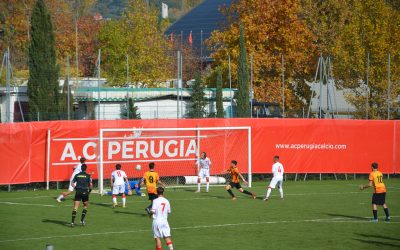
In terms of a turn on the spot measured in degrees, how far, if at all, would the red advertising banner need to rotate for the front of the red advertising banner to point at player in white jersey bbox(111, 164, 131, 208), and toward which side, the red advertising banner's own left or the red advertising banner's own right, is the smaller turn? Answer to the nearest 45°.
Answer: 0° — it already faces them

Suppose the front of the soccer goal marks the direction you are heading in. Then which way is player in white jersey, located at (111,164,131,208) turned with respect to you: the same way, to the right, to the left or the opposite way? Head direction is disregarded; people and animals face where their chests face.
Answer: the opposite way

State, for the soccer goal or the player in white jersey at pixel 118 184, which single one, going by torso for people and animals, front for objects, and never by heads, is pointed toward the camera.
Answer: the soccer goal

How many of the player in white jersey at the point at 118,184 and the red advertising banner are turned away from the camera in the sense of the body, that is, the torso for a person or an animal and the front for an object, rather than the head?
1

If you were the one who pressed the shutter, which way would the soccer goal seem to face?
facing the viewer

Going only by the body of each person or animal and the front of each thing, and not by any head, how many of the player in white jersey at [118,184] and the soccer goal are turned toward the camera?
1

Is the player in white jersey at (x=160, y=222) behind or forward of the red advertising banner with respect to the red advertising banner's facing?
forward

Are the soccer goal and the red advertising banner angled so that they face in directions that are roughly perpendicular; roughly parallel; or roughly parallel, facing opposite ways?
roughly parallel

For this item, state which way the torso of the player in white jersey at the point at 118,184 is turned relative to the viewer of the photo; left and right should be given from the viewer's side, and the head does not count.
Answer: facing away from the viewer

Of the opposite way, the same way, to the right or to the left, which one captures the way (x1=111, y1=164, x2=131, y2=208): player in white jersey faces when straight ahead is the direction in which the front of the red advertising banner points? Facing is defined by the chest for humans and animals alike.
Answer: the opposite way

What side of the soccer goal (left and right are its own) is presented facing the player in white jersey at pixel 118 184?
front

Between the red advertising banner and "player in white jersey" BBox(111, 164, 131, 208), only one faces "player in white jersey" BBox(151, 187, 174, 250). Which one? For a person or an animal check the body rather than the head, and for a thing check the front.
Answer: the red advertising banner

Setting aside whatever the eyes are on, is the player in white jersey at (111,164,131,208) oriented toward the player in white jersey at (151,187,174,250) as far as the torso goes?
no

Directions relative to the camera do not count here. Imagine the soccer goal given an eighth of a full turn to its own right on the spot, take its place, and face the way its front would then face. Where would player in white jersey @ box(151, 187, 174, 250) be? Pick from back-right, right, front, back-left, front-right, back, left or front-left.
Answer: front-left
